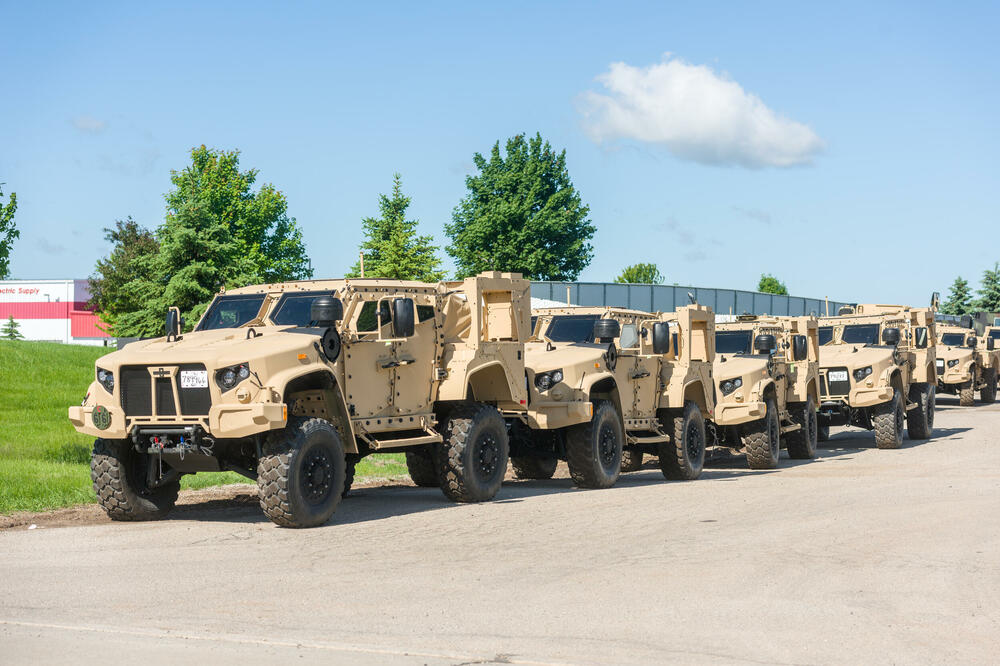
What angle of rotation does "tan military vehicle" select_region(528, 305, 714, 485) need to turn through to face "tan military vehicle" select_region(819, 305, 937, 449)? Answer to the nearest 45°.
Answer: approximately 180°

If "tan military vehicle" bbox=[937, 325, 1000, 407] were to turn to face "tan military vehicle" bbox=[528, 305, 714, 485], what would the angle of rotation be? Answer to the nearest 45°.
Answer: approximately 45° to its left

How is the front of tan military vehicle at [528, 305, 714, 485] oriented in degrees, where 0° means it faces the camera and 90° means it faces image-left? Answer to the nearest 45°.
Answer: approximately 45°

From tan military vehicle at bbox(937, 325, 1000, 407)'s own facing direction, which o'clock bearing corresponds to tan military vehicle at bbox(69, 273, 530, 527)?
tan military vehicle at bbox(69, 273, 530, 527) is roughly at 11 o'clock from tan military vehicle at bbox(937, 325, 1000, 407).

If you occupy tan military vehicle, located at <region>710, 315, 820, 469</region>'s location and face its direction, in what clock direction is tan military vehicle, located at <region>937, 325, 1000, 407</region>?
tan military vehicle, located at <region>937, 325, 1000, 407</region> is roughly at 5 o'clock from tan military vehicle, located at <region>710, 315, 820, 469</region>.

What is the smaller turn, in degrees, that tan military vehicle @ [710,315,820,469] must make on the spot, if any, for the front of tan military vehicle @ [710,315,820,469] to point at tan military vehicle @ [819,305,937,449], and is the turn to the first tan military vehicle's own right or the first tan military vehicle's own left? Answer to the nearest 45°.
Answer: approximately 180°

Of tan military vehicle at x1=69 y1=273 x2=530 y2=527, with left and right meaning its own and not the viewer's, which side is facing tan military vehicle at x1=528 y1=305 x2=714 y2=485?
back

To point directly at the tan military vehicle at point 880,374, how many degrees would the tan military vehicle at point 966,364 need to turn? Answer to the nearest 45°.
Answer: approximately 45° to its left
